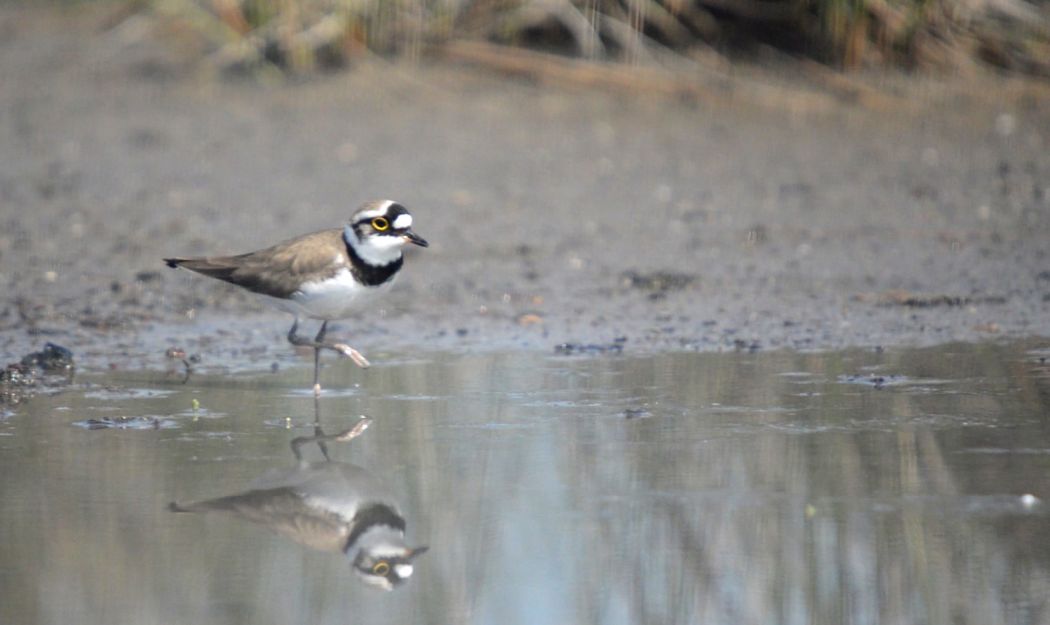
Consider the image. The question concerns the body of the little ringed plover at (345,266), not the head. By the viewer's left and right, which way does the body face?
facing to the right of the viewer
